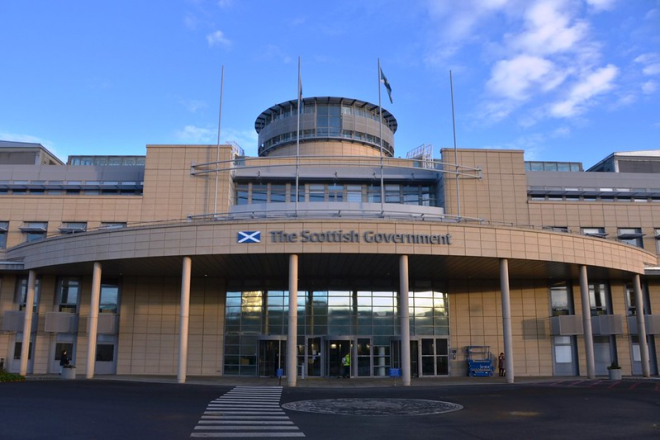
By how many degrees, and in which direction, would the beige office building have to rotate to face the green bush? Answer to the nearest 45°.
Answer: approximately 45° to its right

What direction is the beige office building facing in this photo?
toward the camera
